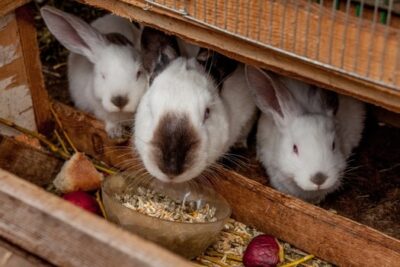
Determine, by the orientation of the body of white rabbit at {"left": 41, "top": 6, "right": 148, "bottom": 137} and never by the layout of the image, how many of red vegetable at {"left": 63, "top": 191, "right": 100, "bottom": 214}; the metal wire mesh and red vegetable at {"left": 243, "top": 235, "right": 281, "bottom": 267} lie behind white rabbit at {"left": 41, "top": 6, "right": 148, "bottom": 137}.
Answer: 0

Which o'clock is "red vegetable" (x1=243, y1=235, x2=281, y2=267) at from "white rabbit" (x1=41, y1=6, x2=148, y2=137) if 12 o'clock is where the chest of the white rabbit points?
The red vegetable is roughly at 11 o'clock from the white rabbit.

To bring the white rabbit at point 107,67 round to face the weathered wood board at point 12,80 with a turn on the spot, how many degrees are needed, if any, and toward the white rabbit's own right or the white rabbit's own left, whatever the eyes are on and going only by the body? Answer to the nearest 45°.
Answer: approximately 90° to the white rabbit's own right

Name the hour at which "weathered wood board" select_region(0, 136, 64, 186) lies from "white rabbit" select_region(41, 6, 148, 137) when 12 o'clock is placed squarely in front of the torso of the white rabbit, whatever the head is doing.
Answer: The weathered wood board is roughly at 2 o'clock from the white rabbit.

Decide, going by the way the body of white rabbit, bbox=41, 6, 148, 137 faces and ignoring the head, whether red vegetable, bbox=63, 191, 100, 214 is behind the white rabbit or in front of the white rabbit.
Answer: in front

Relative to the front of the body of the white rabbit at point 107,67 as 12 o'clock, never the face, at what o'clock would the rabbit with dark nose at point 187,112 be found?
The rabbit with dark nose is roughly at 11 o'clock from the white rabbit.

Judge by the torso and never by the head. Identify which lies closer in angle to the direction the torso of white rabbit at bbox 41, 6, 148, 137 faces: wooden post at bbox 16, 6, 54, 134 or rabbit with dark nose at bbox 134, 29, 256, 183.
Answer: the rabbit with dark nose

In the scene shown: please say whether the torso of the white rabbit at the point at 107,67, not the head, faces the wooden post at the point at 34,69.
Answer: no

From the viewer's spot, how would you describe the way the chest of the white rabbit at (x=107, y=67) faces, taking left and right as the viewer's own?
facing the viewer

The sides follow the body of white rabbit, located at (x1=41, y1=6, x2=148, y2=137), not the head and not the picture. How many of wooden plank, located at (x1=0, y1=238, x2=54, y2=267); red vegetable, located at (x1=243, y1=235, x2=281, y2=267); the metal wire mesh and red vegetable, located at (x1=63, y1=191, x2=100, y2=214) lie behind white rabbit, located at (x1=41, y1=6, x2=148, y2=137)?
0

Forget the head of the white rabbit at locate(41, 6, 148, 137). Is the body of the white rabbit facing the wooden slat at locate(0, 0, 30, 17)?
no

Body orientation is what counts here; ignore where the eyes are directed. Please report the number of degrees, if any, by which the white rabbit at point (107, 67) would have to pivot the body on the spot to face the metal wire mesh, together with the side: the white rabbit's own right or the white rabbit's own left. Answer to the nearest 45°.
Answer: approximately 45° to the white rabbit's own left
